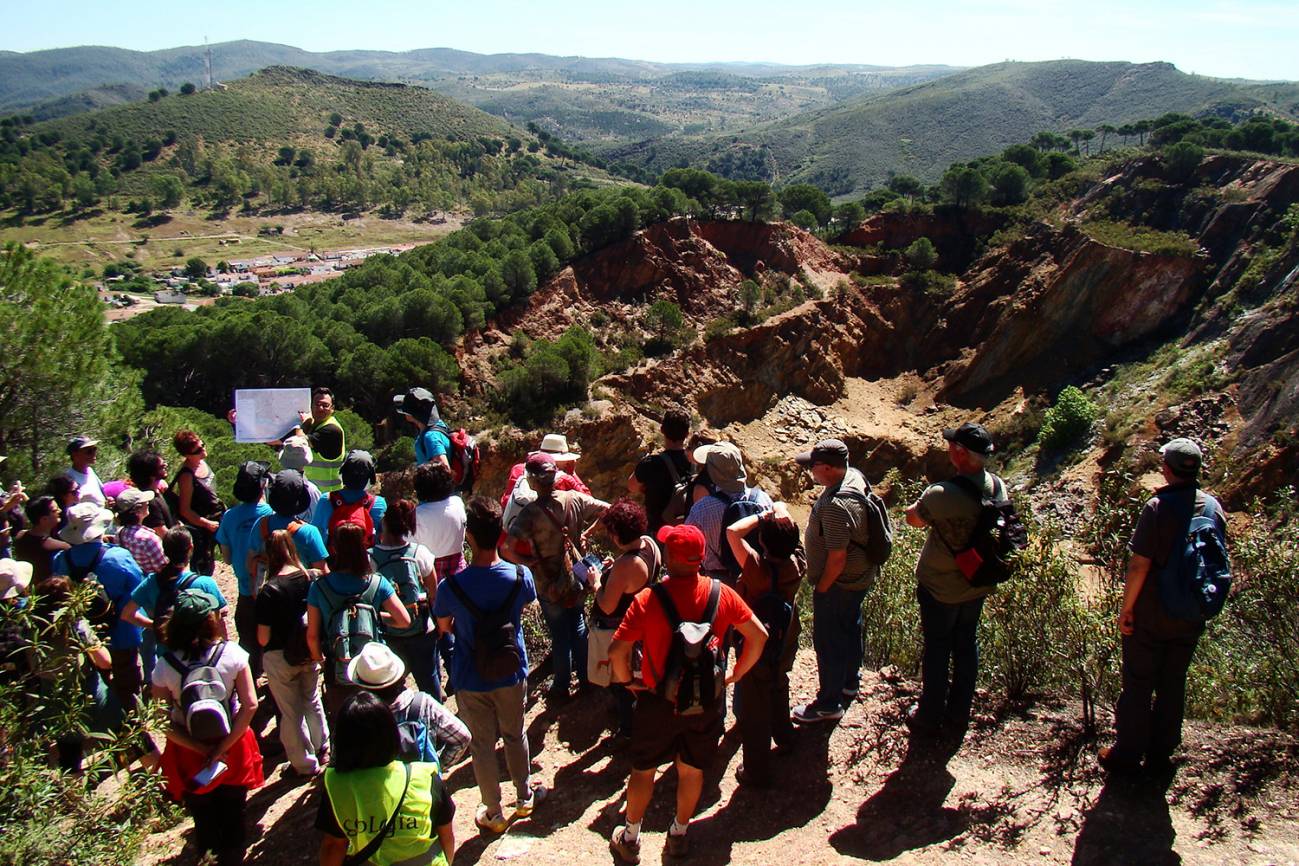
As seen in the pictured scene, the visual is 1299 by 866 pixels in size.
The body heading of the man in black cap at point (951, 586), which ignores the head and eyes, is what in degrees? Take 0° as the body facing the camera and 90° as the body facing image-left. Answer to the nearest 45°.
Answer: approximately 135°

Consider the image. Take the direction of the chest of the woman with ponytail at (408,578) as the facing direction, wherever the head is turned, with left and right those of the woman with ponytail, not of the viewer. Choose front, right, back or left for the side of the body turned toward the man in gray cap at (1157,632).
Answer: right

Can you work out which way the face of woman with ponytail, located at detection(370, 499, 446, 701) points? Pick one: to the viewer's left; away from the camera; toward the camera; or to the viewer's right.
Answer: away from the camera

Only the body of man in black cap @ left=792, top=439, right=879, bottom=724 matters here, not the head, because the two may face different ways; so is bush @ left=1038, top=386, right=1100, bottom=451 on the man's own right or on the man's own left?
on the man's own right

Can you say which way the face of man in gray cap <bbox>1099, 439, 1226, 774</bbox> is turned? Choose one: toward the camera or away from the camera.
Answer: away from the camera

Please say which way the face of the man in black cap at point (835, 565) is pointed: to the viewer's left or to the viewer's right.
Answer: to the viewer's left

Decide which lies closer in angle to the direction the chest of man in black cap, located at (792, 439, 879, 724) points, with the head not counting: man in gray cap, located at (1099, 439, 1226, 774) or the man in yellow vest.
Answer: the man in yellow vest

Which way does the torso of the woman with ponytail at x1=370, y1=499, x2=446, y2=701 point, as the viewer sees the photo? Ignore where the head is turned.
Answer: away from the camera

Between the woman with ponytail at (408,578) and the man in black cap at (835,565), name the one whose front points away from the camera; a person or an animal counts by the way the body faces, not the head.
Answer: the woman with ponytail

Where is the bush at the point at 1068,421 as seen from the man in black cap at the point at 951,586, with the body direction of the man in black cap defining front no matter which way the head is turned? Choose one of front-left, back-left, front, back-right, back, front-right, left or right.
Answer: front-right

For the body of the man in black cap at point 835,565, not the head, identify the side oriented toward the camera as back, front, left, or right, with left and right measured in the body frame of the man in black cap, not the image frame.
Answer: left

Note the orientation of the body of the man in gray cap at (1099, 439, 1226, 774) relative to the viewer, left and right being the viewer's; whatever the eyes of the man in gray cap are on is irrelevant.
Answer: facing away from the viewer and to the left of the viewer

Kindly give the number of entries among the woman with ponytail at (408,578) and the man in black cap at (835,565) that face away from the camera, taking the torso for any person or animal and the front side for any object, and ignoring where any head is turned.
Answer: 1
